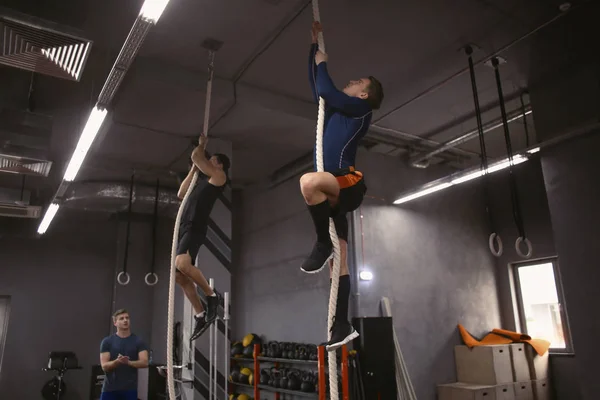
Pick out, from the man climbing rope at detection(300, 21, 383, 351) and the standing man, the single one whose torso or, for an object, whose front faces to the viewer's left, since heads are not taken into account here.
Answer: the man climbing rope

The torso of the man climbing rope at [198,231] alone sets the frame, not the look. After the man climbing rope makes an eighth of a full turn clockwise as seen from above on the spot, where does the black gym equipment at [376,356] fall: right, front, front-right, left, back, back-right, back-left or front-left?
right

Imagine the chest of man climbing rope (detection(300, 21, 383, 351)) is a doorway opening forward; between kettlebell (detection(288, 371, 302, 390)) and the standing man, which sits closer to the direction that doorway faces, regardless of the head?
the standing man

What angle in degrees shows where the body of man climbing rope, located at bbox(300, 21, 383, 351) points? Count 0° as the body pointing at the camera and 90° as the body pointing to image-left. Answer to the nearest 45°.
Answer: approximately 90°

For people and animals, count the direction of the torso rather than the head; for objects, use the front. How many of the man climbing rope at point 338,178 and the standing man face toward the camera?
1

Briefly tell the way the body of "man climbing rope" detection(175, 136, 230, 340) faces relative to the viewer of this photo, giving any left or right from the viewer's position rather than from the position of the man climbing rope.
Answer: facing to the left of the viewer

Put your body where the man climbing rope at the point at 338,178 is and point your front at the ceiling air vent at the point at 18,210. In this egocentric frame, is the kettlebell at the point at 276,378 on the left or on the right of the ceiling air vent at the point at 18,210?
right

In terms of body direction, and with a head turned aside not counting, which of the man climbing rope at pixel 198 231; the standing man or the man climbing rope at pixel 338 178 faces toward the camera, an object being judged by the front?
the standing man

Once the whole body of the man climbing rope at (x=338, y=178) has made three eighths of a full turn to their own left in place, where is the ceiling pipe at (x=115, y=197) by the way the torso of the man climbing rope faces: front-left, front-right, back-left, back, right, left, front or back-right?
back

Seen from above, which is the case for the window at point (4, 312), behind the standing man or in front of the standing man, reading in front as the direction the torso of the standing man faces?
behind

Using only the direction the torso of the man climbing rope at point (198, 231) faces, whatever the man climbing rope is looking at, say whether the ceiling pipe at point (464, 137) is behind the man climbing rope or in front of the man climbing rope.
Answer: behind

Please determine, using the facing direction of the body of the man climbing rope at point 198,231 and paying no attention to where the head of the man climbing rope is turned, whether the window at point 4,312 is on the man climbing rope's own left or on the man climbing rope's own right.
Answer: on the man climbing rope's own right

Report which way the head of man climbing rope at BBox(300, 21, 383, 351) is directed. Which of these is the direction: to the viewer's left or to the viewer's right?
to the viewer's left

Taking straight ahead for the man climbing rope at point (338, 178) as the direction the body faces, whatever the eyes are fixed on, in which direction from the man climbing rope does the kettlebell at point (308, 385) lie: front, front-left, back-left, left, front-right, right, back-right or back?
right

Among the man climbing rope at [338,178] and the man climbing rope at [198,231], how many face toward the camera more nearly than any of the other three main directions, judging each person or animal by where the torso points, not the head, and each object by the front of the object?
0
